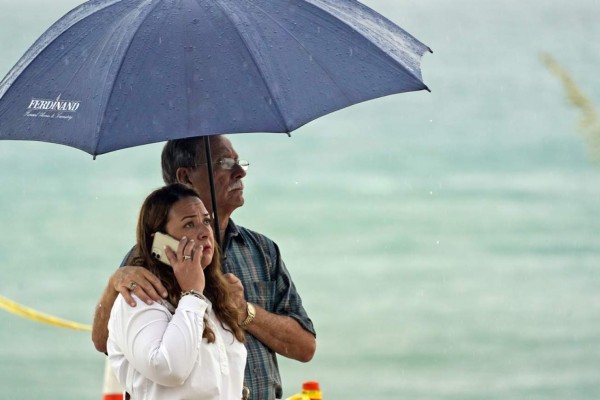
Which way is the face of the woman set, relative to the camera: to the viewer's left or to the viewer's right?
to the viewer's right

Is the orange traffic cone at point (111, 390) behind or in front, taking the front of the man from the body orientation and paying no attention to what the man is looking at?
behind

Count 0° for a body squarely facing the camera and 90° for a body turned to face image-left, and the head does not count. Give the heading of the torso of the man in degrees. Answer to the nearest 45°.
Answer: approximately 315°

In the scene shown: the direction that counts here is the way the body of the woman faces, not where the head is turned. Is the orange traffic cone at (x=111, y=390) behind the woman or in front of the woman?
behind
